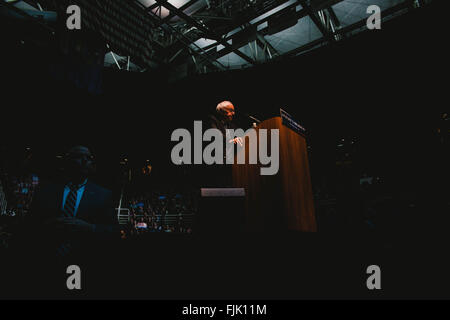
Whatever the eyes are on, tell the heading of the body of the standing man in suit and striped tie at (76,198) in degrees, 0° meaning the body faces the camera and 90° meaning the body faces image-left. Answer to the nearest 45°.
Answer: approximately 0°

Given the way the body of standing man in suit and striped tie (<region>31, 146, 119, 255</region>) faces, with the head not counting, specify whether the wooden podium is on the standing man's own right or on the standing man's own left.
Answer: on the standing man's own left
